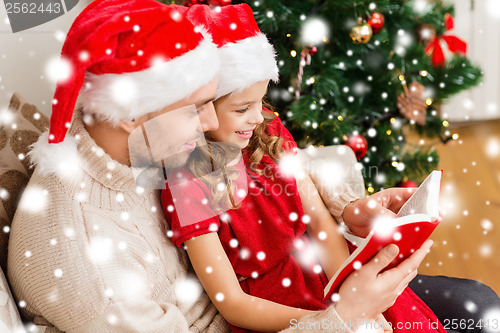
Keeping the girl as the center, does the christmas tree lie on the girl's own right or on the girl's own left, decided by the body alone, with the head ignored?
on the girl's own left

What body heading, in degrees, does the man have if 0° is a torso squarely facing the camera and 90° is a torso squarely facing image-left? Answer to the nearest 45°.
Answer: approximately 270°

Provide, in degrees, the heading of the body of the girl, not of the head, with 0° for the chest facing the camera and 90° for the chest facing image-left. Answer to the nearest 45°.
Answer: approximately 315°

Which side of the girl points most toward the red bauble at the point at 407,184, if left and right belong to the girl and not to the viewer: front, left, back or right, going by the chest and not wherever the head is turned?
left

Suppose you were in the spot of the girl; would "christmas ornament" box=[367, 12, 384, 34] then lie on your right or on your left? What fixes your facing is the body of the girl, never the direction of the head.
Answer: on your left
